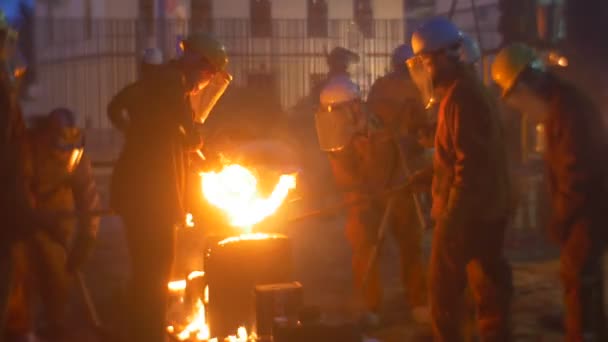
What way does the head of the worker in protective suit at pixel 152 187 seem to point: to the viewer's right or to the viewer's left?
to the viewer's right

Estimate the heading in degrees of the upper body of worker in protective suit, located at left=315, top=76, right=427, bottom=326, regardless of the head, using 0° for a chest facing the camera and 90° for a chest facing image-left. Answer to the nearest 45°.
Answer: approximately 45°

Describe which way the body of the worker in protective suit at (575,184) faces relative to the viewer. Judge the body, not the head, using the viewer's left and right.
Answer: facing to the left of the viewer

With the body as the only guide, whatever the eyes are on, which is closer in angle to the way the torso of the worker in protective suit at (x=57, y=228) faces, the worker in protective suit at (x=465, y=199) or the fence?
the worker in protective suit

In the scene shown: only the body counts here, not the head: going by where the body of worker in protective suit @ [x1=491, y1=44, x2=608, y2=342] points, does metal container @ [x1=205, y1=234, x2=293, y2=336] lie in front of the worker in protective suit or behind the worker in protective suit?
in front

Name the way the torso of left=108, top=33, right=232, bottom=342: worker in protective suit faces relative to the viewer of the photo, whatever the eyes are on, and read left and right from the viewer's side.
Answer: facing to the right of the viewer

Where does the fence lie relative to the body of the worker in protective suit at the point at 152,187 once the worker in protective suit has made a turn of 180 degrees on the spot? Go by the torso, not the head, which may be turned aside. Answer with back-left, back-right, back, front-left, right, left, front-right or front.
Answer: right

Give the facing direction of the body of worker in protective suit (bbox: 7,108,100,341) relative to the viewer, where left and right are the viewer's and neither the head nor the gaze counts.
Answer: facing the viewer and to the right of the viewer

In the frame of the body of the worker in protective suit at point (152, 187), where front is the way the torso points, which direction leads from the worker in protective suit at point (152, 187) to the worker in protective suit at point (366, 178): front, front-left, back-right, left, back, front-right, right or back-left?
front-left

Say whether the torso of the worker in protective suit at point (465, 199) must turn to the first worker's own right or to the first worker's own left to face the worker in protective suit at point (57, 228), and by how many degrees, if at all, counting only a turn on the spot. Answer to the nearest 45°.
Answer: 0° — they already face them

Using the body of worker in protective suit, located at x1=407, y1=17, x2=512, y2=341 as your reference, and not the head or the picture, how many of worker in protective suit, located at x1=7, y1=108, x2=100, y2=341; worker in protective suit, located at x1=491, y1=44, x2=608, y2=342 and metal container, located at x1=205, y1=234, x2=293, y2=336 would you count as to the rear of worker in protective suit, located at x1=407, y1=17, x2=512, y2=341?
1

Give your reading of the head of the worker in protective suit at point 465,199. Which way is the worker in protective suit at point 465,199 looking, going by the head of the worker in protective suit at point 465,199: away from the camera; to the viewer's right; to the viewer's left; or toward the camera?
to the viewer's left

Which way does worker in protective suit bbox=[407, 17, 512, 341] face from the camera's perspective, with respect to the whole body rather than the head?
to the viewer's left

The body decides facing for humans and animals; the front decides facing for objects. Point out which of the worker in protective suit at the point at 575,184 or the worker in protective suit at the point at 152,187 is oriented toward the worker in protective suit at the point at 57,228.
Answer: the worker in protective suit at the point at 575,184

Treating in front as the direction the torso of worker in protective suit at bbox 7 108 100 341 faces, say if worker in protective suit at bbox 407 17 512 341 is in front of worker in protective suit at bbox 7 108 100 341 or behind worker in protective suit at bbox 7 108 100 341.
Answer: in front

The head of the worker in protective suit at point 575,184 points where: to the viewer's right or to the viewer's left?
to the viewer's left
